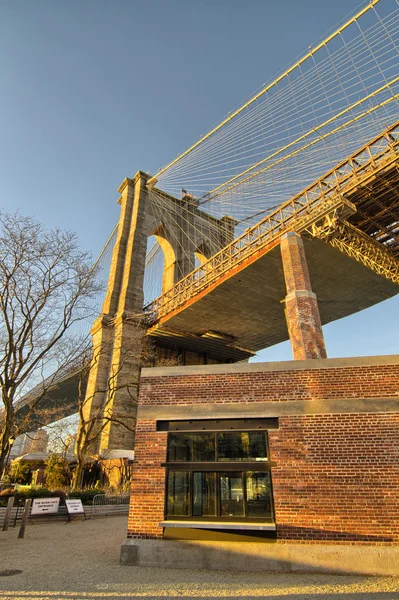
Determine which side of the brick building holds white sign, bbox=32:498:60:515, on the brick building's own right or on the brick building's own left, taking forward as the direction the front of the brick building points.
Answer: on the brick building's own right

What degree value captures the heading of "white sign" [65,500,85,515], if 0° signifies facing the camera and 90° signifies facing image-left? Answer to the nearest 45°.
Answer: approximately 0°

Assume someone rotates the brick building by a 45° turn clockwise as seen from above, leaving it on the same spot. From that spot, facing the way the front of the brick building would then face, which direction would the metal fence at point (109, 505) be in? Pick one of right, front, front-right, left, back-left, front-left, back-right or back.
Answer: right

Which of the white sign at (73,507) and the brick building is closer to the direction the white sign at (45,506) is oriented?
the brick building

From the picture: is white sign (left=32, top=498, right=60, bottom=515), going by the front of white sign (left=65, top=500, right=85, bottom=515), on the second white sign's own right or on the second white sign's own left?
on the second white sign's own right

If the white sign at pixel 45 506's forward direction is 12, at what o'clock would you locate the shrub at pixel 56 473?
The shrub is roughly at 6 o'clock from the white sign.

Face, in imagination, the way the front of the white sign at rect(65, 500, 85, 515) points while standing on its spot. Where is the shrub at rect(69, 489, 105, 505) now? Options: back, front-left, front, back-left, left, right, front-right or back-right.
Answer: back

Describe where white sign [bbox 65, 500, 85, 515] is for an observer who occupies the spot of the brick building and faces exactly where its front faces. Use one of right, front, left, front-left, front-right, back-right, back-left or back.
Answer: back-right

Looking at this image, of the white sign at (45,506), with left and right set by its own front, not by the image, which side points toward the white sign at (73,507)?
left

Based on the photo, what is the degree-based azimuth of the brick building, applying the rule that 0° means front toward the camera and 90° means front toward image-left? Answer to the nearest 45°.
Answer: approximately 0°

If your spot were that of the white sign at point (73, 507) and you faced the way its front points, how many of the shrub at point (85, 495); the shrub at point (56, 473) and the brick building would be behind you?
2

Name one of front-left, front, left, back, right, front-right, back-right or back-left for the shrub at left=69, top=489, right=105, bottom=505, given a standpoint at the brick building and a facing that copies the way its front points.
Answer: back-right

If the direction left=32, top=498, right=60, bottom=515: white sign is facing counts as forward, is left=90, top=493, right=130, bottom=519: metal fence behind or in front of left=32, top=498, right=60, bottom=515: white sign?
behind

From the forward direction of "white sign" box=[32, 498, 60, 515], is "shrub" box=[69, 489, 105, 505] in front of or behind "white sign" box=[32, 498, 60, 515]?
behind
